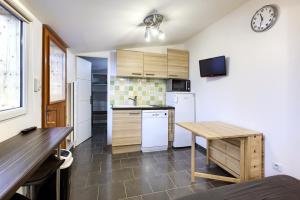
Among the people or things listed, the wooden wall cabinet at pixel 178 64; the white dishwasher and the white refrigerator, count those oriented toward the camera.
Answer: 3

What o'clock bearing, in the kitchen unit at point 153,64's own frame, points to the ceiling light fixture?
The ceiling light fixture is roughly at 12 o'clock from the kitchen unit.

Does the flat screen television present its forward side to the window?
yes

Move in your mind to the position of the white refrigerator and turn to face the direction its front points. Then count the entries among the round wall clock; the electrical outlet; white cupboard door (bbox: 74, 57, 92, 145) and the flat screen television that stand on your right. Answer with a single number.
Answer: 1

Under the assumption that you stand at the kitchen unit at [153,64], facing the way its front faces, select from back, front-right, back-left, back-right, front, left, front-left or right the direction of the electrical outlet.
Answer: front-left

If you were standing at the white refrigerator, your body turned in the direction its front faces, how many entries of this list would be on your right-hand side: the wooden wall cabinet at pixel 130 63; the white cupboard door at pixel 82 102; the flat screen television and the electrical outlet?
2

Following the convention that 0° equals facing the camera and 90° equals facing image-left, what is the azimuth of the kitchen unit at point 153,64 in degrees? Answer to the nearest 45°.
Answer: approximately 0°

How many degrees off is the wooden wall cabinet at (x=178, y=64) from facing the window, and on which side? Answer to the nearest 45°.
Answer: approximately 45° to its right

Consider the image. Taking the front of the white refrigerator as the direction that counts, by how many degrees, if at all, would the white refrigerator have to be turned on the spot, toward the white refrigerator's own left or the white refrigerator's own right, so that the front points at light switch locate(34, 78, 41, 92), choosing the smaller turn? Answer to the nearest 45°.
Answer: approximately 45° to the white refrigerator's own right
